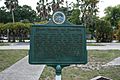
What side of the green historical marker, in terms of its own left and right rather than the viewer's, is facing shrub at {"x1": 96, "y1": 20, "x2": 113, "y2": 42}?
back

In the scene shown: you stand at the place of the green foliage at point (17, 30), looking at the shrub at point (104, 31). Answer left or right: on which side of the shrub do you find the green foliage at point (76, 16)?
left

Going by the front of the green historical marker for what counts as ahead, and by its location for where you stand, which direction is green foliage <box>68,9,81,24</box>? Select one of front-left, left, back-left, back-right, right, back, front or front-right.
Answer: back

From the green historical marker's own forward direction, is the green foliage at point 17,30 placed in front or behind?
behind

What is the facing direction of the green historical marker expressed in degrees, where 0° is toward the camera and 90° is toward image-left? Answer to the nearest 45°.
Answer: approximately 0°
